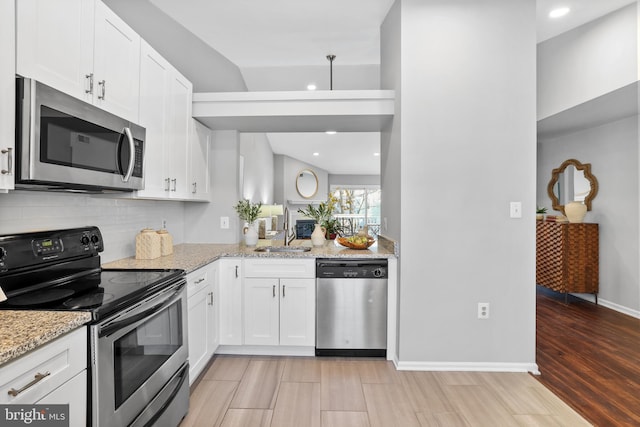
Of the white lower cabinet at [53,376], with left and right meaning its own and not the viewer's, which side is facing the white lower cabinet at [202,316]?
left

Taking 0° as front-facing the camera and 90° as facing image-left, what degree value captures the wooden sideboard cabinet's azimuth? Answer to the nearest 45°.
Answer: approximately 45°

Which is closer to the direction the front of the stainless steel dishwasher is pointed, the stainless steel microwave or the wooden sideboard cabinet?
the stainless steel microwave

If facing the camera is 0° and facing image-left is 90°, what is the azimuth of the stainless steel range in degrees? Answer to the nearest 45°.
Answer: approximately 315°

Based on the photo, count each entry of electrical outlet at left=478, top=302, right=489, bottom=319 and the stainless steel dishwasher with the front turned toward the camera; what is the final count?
2

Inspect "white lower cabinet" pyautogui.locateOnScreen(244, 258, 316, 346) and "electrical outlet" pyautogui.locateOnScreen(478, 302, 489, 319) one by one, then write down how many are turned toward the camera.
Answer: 2

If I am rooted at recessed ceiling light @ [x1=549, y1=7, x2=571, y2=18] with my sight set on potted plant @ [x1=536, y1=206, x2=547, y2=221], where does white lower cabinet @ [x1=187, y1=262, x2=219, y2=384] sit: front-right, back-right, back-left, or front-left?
back-left

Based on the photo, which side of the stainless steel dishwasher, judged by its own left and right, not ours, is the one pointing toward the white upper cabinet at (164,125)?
right
